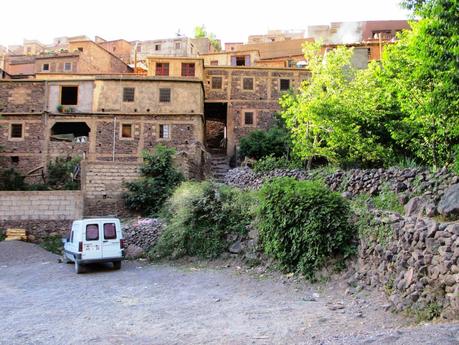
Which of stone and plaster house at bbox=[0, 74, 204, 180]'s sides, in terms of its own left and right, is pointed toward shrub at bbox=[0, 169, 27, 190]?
right

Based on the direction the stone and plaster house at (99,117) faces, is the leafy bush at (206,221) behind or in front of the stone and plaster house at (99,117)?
in front

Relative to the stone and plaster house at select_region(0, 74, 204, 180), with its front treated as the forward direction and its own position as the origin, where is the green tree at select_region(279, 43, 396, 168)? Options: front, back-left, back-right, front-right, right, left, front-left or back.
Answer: front-left

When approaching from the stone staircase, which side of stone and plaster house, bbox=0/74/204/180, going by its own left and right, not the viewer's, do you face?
left

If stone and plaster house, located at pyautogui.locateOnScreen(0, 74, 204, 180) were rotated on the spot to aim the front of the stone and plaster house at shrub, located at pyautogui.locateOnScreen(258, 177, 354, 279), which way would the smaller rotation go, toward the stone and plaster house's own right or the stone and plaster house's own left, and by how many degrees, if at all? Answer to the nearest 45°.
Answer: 0° — it already faces it

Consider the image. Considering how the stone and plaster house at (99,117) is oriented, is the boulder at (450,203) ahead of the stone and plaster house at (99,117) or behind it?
ahead

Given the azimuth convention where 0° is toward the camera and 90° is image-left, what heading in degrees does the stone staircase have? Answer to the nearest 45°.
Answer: approximately 0°

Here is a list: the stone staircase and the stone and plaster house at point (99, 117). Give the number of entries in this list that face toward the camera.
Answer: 2

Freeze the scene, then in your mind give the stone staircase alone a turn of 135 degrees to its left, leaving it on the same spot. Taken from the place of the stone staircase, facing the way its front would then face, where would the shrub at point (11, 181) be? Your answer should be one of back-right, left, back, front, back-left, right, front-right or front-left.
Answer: back-left

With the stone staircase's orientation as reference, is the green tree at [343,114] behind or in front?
in front
